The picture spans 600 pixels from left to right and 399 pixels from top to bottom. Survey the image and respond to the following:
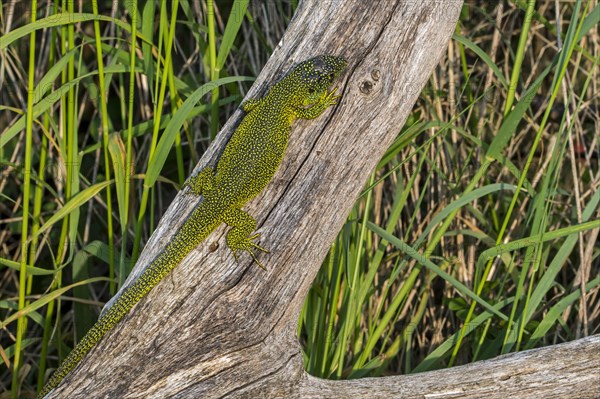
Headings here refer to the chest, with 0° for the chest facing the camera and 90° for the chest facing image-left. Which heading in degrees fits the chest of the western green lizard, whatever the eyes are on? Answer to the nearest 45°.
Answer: approximately 225°
